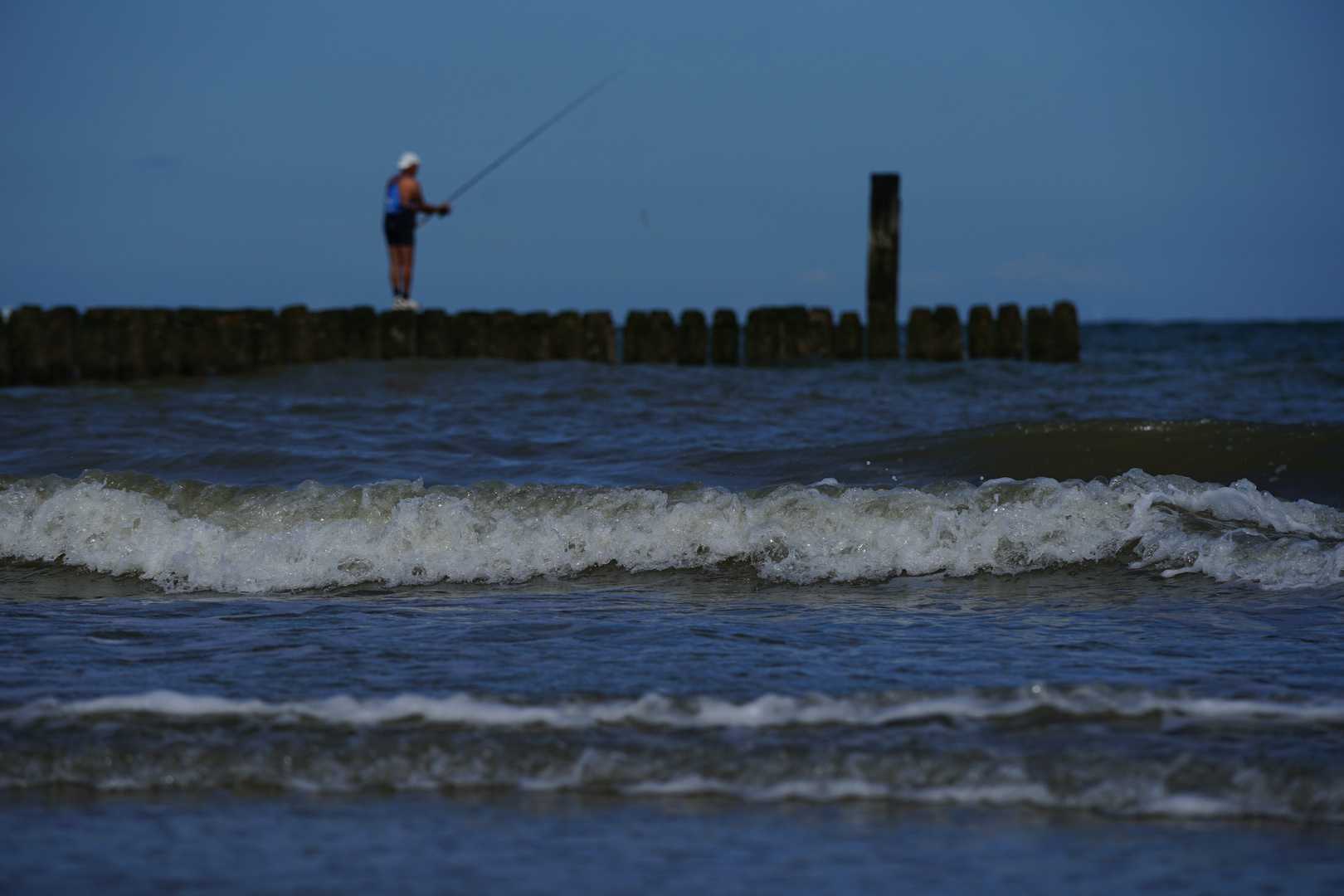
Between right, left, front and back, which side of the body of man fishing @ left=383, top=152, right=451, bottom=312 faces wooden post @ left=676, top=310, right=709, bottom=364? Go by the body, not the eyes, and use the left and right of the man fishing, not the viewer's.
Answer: front

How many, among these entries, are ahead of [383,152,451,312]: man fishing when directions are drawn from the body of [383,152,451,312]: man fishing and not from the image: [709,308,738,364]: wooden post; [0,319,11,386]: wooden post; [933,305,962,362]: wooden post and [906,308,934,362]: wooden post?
3

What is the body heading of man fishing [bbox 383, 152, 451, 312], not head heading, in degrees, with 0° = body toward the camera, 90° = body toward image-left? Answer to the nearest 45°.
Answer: approximately 270°

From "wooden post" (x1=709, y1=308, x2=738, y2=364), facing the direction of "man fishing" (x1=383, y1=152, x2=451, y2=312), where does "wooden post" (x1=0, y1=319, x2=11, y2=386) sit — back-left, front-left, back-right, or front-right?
front-left

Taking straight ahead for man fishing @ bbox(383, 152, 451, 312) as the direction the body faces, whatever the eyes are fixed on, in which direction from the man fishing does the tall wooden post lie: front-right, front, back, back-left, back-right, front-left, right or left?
front

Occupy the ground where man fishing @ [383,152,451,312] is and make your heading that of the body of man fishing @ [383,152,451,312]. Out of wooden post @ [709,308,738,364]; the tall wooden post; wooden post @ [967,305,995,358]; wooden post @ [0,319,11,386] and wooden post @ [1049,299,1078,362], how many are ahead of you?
4

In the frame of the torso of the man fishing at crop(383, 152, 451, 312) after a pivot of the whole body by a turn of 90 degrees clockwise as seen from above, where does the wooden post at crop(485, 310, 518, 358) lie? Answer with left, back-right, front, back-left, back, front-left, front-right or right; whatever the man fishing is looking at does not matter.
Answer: front-left

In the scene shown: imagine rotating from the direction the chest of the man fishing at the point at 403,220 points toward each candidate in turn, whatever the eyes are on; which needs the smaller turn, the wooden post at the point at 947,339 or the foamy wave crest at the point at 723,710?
the wooden post

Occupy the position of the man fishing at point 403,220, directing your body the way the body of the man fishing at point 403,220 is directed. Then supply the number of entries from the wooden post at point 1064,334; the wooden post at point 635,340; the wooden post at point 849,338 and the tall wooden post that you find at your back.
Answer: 0

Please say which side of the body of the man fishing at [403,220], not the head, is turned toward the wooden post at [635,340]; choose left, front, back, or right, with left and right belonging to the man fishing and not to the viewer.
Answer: front

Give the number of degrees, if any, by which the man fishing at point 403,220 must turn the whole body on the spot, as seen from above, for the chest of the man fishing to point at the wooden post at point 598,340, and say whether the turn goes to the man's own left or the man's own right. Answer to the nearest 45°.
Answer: approximately 45° to the man's own right

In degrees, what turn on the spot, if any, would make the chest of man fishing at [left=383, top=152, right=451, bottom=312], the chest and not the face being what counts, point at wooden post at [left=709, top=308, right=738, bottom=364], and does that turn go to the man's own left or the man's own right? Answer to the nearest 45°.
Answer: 0° — they already face it

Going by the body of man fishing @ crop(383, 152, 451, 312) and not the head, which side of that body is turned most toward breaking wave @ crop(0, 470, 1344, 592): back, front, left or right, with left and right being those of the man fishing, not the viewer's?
right

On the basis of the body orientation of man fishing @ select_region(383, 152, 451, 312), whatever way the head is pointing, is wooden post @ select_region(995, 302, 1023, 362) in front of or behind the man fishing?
in front

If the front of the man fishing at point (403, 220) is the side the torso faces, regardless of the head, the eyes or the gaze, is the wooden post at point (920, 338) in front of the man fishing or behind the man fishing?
in front

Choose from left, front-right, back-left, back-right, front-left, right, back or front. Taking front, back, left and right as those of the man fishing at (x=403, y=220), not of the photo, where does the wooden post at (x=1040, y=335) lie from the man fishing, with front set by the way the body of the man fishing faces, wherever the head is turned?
front

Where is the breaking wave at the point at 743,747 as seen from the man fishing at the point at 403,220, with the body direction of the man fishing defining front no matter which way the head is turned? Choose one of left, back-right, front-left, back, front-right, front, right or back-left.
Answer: right
